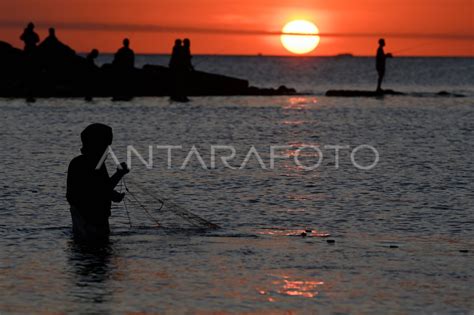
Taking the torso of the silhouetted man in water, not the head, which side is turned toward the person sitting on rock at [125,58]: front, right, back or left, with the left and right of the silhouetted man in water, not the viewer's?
left

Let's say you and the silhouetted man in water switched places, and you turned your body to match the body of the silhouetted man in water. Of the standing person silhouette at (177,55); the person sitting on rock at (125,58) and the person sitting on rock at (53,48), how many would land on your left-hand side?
3

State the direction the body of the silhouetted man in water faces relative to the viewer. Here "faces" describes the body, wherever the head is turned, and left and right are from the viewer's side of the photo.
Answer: facing to the right of the viewer

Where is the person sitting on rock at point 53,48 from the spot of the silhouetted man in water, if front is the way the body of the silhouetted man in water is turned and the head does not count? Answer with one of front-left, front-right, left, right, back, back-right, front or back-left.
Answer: left

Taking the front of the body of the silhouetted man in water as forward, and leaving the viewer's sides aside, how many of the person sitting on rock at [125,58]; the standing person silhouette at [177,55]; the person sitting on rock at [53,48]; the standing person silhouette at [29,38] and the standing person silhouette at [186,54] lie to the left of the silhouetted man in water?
5

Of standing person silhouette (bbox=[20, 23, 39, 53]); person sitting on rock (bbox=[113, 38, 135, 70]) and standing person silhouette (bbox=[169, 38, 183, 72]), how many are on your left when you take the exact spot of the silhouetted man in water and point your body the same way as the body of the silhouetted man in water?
3

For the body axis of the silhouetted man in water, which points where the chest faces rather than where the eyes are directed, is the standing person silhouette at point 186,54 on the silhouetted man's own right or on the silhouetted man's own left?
on the silhouetted man's own left

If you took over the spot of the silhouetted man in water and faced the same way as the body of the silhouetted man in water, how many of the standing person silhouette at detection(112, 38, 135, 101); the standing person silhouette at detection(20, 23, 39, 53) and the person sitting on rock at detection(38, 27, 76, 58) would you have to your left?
3

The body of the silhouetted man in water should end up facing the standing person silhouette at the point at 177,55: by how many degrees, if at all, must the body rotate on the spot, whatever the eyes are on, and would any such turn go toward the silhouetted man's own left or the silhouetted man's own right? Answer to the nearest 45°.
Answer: approximately 90° to the silhouetted man's own left

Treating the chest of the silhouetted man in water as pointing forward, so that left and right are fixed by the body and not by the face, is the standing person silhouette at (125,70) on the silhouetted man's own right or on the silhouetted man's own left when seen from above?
on the silhouetted man's own left
